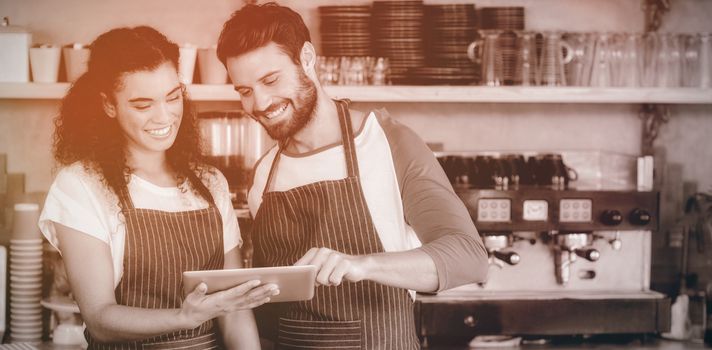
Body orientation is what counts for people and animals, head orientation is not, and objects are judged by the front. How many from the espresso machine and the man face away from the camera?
0

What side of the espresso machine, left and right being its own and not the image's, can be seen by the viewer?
front

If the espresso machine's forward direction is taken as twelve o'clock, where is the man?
The man is roughly at 1 o'clock from the espresso machine.

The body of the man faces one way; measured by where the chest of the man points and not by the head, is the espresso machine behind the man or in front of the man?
behind

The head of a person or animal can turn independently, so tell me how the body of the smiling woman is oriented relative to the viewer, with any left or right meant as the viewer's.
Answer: facing the viewer and to the right of the viewer

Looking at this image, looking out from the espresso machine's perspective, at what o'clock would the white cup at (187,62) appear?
The white cup is roughly at 3 o'clock from the espresso machine.

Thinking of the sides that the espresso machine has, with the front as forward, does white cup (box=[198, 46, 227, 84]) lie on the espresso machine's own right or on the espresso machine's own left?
on the espresso machine's own right

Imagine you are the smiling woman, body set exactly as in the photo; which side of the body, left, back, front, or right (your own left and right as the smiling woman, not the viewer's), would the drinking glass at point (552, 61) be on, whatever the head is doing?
left

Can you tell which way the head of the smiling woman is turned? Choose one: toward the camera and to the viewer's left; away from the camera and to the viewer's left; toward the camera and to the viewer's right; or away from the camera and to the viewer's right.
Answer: toward the camera and to the viewer's right

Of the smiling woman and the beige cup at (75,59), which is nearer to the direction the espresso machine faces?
the smiling woman

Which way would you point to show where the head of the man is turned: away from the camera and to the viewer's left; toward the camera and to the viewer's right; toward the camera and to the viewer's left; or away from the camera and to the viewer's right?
toward the camera and to the viewer's left

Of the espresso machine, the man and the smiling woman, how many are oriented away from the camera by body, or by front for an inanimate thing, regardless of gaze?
0

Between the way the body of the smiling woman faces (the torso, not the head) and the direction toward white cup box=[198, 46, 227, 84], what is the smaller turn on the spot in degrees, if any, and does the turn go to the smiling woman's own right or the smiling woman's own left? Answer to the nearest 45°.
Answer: approximately 135° to the smiling woman's own left

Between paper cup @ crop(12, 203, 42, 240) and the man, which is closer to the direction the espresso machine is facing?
the man
